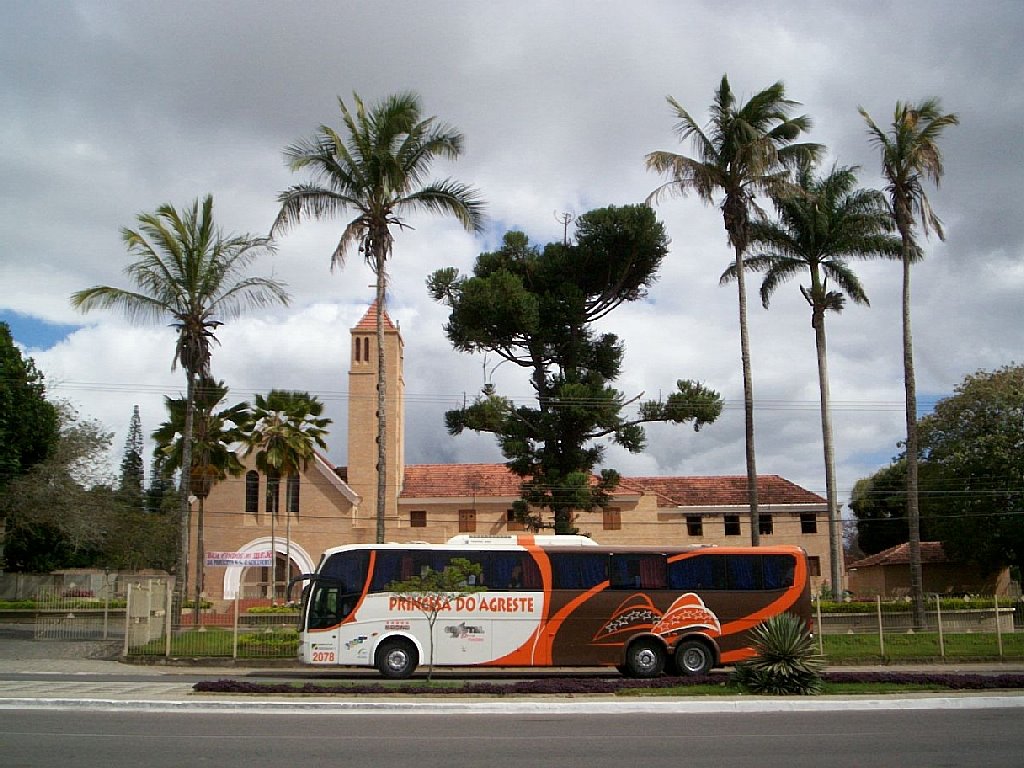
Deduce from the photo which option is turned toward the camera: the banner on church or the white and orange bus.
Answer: the banner on church

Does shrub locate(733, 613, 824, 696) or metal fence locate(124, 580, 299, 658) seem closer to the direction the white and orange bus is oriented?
the metal fence

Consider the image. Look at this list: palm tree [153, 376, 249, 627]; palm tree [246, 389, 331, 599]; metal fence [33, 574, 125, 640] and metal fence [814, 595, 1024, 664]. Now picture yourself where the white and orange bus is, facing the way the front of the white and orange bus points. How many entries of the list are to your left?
0

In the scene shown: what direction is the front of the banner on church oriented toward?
toward the camera

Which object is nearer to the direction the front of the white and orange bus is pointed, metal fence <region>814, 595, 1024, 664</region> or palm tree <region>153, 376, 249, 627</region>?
the palm tree

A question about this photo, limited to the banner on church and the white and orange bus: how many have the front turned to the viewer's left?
1

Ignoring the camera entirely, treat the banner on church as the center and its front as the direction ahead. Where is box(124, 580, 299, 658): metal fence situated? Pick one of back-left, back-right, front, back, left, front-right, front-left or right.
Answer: front

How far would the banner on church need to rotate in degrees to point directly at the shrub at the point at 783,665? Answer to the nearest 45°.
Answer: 0° — it already faces it

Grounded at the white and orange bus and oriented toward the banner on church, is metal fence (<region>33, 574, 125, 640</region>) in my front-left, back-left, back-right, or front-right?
front-left

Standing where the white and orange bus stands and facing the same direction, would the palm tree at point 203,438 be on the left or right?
on its right

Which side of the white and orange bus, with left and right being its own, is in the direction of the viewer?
left

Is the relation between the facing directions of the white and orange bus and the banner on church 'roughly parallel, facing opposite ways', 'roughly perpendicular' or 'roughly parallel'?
roughly perpendicular
